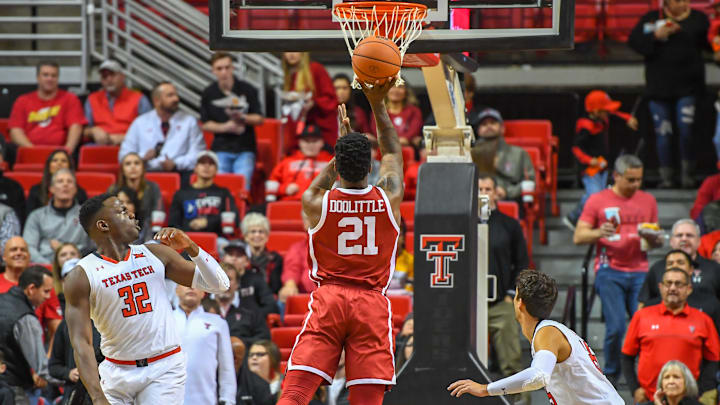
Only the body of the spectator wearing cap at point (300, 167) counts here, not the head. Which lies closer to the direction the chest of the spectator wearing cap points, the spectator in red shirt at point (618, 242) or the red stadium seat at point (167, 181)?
the spectator in red shirt

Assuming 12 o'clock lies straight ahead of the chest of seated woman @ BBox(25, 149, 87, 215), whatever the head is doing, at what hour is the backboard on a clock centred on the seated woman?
The backboard is roughly at 11 o'clock from the seated woman.

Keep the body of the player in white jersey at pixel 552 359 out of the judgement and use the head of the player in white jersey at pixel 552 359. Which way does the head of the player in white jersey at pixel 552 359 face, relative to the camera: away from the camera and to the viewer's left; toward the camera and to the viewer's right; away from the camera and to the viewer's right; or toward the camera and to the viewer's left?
away from the camera and to the viewer's left

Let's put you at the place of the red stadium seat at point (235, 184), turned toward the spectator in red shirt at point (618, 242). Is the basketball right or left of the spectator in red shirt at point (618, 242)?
right

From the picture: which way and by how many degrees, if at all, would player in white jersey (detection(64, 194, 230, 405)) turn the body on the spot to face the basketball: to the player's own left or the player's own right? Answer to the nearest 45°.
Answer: approximately 90° to the player's own left

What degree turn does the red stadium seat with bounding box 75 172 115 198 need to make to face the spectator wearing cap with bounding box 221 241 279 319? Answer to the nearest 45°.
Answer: approximately 45° to its left

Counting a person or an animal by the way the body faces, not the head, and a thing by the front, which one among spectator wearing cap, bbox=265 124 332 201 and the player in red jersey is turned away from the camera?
the player in red jersey

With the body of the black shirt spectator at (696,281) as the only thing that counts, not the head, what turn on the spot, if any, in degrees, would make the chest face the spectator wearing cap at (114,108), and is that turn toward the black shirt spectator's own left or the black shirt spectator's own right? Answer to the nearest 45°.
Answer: approximately 90° to the black shirt spectator's own right

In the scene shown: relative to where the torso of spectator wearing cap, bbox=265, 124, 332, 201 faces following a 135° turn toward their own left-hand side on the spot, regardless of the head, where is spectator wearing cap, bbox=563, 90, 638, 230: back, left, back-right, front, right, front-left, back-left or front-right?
front-right

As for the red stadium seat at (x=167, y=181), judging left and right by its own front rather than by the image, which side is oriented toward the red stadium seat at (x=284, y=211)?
left
